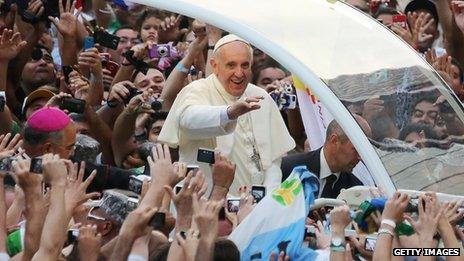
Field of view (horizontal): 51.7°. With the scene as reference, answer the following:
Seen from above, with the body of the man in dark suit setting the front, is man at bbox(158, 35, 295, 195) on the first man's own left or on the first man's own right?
on the first man's own right

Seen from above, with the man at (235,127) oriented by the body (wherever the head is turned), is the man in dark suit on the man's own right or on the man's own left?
on the man's own left

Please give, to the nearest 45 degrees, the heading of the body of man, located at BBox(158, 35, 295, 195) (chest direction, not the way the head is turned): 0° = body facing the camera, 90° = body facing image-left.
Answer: approximately 315°

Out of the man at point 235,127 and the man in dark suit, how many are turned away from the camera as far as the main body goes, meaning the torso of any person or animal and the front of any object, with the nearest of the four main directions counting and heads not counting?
0
